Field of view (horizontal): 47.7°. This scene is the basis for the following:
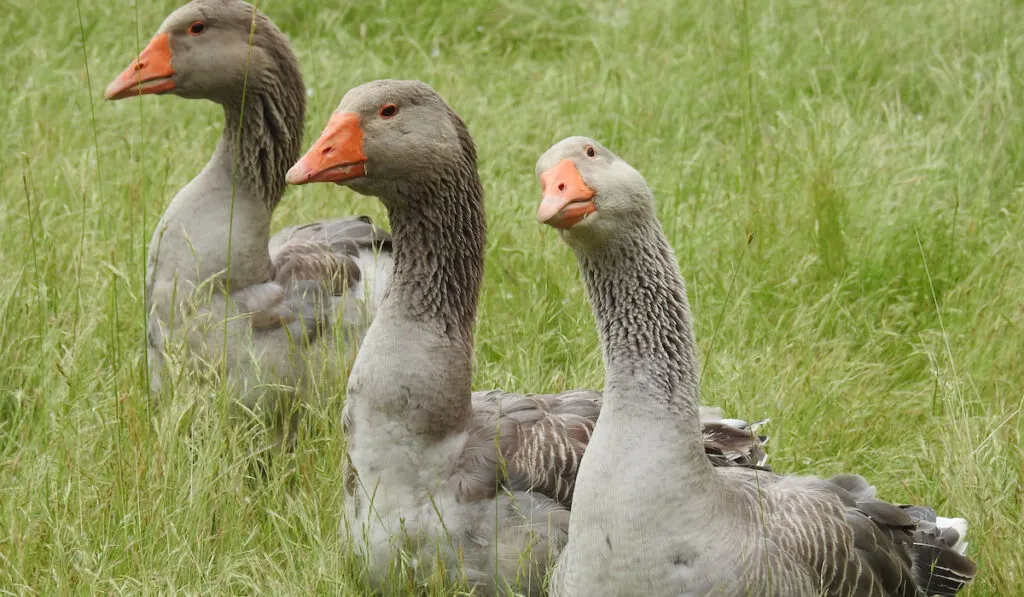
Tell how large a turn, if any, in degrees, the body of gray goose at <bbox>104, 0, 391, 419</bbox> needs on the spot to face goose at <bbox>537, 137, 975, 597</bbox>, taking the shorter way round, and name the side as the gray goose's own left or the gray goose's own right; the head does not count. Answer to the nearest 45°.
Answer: approximately 90° to the gray goose's own left

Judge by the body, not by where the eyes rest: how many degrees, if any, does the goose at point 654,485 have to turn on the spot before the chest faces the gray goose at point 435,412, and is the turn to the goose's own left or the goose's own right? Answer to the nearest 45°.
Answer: approximately 90° to the goose's own right

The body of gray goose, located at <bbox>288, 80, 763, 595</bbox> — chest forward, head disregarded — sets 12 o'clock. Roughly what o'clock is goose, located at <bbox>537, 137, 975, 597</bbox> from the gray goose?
The goose is roughly at 9 o'clock from the gray goose.

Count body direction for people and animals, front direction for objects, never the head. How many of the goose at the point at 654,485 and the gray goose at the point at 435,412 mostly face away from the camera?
0

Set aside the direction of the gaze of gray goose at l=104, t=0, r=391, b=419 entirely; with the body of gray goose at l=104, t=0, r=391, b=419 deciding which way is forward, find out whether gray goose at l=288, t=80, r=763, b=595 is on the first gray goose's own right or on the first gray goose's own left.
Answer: on the first gray goose's own left

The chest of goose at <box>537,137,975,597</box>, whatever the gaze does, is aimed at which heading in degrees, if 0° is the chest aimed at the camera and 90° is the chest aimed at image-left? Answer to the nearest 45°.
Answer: approximately 45°

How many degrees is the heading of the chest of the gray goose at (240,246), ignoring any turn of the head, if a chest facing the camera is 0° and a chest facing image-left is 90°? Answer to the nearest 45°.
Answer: approximately 45°

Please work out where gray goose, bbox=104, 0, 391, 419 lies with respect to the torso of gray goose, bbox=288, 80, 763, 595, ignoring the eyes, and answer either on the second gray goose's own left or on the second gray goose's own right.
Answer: on the second gray goose's own right
